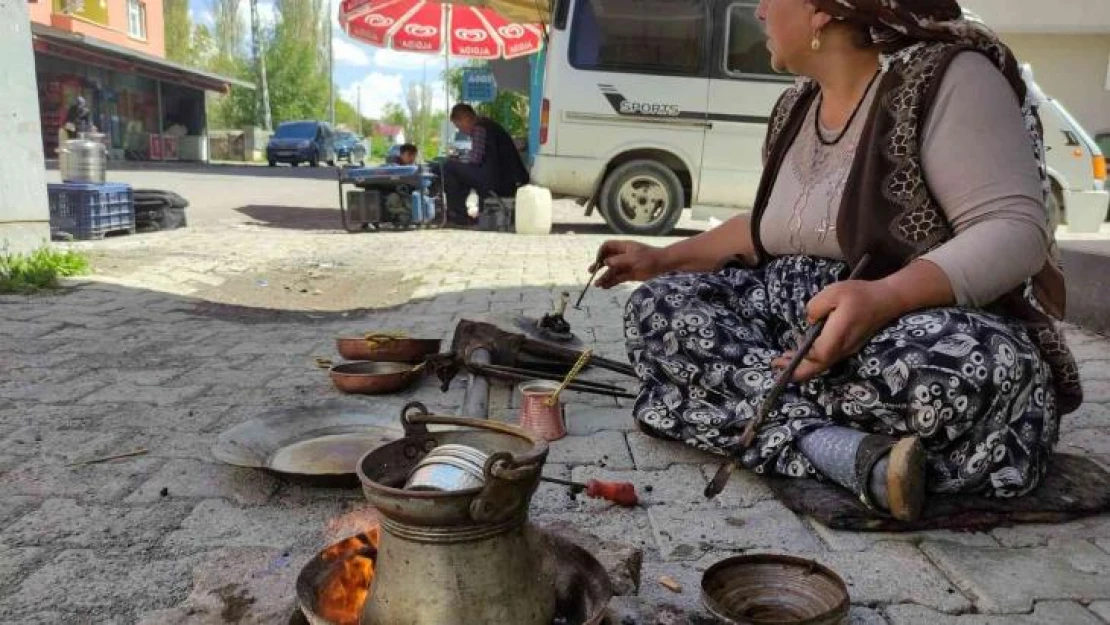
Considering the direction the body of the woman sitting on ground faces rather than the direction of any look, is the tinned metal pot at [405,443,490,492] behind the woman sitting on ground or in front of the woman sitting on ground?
in front

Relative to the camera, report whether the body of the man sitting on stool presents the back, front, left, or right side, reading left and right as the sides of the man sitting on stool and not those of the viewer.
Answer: left

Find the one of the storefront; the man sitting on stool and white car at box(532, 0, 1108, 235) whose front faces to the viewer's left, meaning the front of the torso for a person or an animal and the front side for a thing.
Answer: the man sitting on stool

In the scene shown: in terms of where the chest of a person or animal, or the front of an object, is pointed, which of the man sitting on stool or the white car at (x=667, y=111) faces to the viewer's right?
the white car

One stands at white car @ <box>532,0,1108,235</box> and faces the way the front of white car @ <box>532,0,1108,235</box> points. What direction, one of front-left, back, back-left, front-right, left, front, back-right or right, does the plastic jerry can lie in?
back

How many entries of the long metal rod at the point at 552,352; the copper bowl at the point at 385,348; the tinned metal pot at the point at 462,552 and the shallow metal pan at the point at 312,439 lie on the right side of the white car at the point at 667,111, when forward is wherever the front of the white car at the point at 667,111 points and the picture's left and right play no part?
4

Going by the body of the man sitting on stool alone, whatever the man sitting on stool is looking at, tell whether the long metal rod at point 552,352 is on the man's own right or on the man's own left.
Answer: on the man's own left

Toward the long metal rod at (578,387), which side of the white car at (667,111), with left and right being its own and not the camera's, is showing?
right

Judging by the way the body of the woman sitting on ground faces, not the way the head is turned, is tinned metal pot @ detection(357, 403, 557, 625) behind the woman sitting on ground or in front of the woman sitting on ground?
in front

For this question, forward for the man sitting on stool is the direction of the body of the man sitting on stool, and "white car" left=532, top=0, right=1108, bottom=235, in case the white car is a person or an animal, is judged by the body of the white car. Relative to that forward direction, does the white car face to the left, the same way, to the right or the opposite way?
the opposite way

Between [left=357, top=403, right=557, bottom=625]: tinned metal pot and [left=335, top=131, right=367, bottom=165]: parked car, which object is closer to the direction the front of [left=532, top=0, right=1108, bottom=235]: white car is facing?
the tinned metal pot

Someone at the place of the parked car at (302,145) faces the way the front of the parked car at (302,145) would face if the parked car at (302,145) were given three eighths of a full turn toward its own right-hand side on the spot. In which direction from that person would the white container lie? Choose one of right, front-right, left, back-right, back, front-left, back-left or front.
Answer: back

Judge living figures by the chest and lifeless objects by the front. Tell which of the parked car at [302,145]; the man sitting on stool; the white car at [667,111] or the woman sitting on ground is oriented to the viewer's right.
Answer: the white car

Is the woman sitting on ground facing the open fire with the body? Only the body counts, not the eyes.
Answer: yes

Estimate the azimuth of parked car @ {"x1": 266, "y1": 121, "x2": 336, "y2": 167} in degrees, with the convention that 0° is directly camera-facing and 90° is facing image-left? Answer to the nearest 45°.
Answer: approximately 45°

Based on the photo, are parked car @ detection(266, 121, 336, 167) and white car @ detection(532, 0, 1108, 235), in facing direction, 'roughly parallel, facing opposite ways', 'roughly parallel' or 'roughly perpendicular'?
roughly perpendicular

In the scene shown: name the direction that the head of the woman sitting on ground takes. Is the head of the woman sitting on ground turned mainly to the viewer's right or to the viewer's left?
to the viewer's left

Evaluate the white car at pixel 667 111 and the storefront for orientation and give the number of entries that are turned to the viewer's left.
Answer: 0
